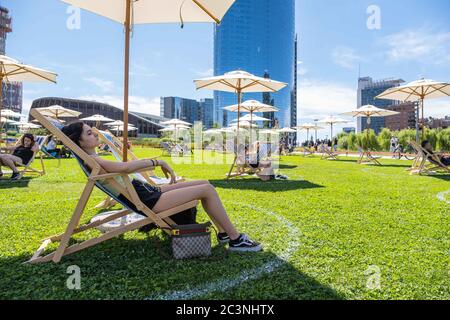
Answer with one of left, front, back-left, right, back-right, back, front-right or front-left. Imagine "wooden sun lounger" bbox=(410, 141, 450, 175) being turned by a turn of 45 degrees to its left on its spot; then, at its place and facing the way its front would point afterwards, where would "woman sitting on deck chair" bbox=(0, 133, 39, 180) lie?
back

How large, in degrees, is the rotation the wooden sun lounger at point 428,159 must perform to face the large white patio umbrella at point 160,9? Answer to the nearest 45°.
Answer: approximately 90° to its right

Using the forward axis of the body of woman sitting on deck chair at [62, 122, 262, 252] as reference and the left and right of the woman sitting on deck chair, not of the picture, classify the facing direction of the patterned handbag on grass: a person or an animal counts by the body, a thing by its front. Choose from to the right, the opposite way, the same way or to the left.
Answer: to the right

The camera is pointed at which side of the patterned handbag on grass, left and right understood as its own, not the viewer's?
front

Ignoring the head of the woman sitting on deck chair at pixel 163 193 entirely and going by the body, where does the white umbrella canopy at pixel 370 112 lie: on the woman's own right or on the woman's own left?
on the woman's own left

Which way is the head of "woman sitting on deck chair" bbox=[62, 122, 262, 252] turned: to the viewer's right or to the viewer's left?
to the viewer's right

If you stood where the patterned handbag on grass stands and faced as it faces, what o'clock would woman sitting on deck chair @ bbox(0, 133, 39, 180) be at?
The woman sitting on deck chair is roughly at 5 o'clock from the patterned handbag on grass.

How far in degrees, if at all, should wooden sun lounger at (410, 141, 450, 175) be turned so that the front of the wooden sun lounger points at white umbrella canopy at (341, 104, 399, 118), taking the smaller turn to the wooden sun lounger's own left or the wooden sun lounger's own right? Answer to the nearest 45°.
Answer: approximately 90° to the wooden sun lounger's own left

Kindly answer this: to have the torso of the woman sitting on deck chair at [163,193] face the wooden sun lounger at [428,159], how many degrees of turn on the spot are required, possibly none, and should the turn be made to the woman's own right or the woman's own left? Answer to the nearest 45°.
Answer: approximately 45° to the woman's own left

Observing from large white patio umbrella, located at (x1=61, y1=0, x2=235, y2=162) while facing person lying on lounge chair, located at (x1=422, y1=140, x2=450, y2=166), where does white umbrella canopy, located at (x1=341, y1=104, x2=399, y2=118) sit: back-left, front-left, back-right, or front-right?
front-left

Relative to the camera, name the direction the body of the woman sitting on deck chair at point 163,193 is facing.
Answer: to the viewer's right

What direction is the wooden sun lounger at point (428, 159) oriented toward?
to the viewer's right
